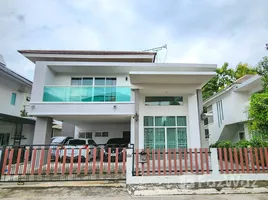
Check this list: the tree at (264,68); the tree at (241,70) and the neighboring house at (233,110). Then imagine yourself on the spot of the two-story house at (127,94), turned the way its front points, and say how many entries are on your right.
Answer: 0

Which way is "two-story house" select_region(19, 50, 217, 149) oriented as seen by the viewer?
toward the camera

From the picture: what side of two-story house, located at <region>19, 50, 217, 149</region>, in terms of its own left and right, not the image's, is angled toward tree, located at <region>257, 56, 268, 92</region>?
left

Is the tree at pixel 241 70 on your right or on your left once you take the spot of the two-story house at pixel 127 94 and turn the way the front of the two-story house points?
on your left

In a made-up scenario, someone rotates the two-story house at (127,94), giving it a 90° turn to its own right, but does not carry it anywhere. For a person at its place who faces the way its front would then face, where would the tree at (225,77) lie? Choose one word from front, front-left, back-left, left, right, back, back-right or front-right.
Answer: back-right

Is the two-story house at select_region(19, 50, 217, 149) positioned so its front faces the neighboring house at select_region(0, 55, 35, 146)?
no

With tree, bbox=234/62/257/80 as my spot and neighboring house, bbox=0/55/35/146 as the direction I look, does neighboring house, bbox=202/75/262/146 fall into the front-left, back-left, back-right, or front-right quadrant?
front-left
